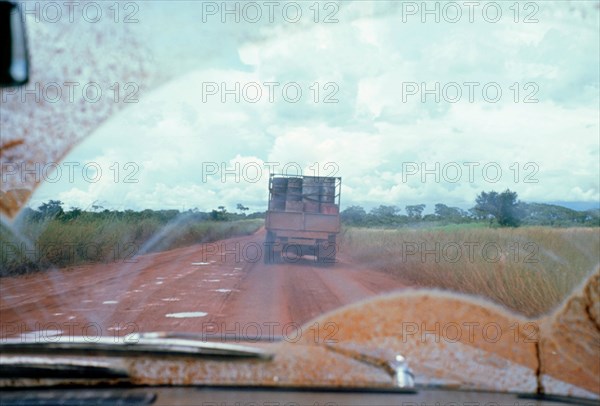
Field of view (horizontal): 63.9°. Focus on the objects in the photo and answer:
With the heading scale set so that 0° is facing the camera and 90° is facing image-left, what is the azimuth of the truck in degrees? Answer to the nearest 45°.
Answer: approximately 180°
